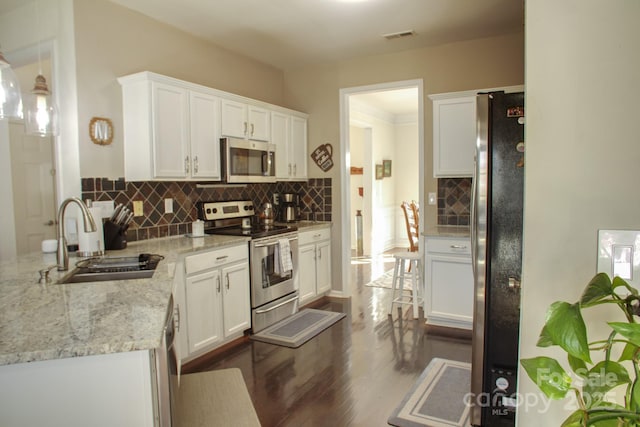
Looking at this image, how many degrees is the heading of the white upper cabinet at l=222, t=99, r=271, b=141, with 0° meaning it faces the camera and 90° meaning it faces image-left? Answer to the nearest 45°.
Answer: approximately 315°

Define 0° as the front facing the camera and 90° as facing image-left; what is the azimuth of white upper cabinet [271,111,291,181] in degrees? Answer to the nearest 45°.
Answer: approximately 315°

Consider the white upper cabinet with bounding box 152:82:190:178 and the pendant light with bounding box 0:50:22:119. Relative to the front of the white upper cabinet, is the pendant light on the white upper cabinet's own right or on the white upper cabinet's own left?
on the white upper cabinet's own right

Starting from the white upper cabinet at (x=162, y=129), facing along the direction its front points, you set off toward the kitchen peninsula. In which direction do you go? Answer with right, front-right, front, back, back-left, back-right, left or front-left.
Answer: front-right

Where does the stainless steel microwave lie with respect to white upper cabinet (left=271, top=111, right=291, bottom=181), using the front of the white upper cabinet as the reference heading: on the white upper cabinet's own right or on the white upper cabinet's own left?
on the white upper cabinet's own right

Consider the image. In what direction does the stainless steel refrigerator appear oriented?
to the viewer's left

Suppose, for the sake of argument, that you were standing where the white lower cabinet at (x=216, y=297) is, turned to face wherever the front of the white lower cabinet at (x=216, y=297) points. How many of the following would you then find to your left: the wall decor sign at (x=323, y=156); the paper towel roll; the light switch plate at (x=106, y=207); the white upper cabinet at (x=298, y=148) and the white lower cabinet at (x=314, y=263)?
3

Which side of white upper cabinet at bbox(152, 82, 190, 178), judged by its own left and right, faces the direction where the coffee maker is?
left
